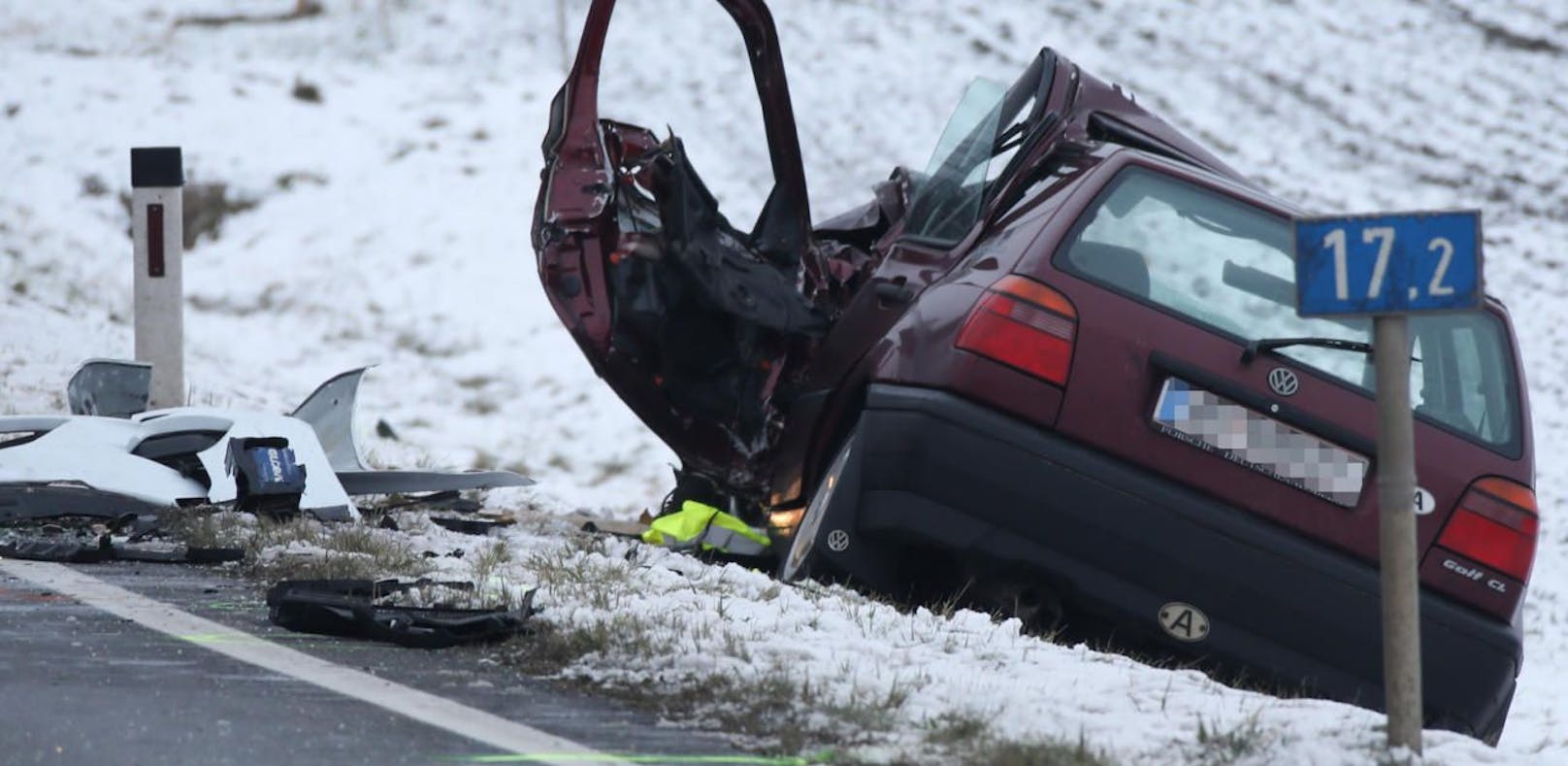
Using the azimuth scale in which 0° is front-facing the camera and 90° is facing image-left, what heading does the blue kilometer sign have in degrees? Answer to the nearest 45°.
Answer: approximately 0°

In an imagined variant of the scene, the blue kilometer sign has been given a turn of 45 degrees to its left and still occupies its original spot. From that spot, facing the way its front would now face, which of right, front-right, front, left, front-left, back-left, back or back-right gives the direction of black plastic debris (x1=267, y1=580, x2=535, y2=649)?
back-right

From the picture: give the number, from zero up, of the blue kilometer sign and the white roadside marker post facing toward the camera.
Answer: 2

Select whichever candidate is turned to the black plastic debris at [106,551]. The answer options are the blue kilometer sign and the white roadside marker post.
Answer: the white roadside marker post

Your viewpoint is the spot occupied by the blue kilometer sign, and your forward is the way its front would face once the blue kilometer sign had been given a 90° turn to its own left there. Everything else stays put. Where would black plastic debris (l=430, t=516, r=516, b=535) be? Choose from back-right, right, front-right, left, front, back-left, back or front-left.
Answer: back-left

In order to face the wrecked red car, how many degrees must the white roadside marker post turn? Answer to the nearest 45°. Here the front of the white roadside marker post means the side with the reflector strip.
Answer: approximately 45° to its left

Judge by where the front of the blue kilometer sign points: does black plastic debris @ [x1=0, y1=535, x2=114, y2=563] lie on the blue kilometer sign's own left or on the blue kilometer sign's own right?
on the blue kilometer sign's own right

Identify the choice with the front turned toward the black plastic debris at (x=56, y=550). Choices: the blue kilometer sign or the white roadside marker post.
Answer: the white roadside marker post
